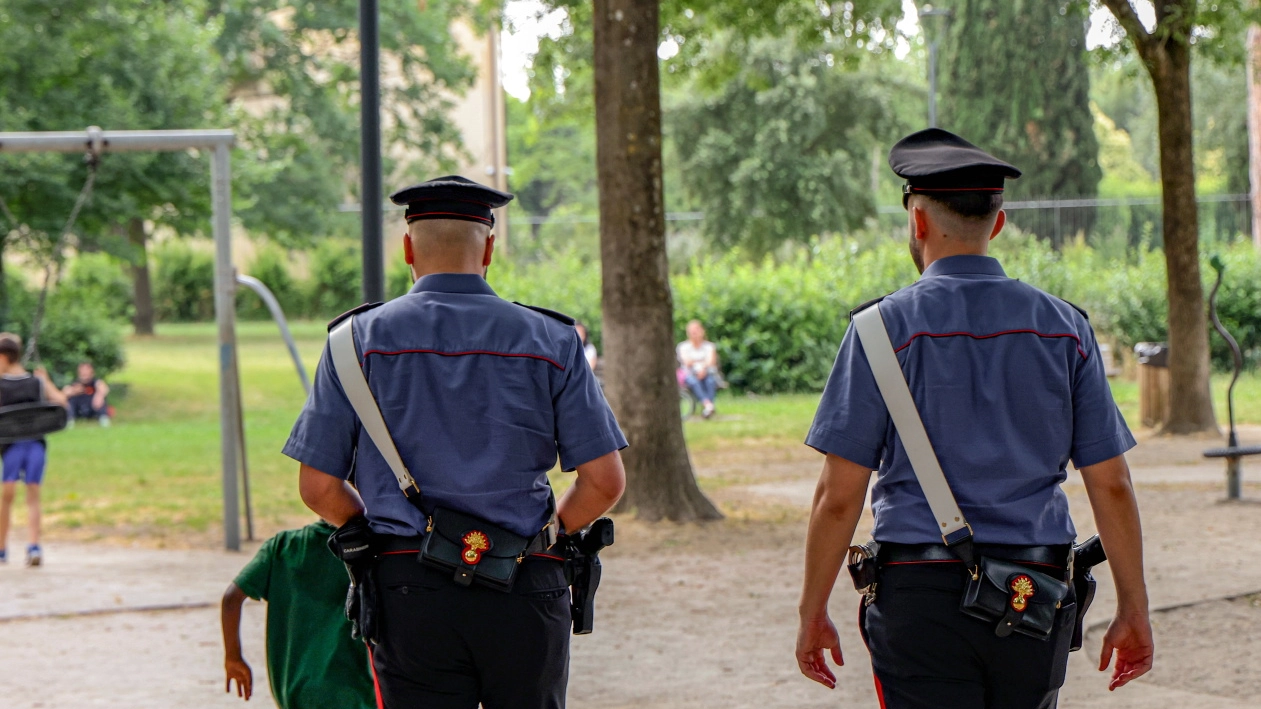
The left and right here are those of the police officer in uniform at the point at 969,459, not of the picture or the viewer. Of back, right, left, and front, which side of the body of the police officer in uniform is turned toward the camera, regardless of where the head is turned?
back

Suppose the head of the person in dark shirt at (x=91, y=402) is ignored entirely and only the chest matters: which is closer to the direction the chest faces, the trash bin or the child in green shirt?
the child in green shirt

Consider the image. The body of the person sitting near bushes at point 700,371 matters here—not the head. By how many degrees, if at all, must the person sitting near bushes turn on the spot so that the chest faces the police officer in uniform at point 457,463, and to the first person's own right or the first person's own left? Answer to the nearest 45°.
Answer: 0° — they already face them

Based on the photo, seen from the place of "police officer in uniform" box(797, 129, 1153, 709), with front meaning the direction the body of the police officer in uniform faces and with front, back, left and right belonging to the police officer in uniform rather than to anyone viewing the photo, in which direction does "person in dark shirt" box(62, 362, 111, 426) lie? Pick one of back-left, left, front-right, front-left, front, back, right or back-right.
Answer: front-left

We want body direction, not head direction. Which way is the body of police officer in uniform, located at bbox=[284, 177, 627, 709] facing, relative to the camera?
away from the camera

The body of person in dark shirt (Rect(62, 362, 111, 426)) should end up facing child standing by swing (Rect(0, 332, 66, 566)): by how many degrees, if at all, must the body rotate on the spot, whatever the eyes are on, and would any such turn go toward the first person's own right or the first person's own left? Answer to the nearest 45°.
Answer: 0° — they already face them

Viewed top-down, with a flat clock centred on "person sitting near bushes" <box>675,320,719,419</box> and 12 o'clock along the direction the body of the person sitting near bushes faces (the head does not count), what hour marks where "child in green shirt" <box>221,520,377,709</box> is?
The child in green shirt is roughly at 12 o'clock from the person sitting near bushes.

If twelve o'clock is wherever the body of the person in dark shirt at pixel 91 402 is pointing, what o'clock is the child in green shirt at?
The child in green shirt is roughly at 12 o'clock from the person in dark shirt.

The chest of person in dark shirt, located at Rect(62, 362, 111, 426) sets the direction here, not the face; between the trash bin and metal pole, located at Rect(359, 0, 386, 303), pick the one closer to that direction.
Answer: the metal pole

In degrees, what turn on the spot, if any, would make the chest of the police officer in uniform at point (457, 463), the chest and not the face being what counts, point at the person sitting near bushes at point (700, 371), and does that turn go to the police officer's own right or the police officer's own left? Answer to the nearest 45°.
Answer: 0° — they already face them
